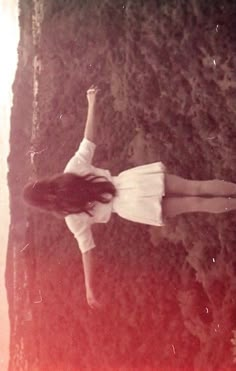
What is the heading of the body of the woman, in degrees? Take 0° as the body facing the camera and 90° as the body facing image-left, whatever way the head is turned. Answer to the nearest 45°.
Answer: approximately 180°
